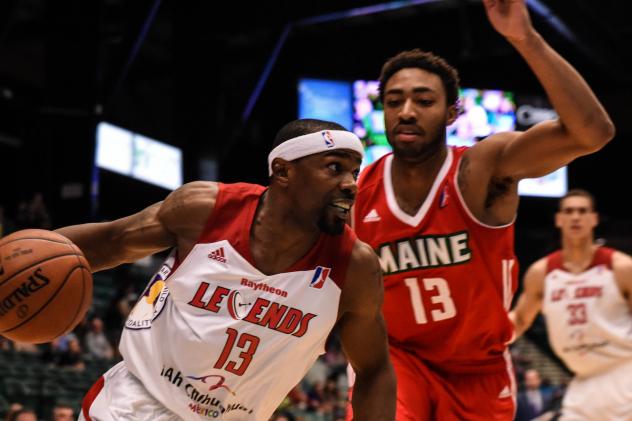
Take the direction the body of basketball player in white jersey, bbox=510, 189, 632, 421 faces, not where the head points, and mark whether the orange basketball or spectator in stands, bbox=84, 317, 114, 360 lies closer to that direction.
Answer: the orange basketball

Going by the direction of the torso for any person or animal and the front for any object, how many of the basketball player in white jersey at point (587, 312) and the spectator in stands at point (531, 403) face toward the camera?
2

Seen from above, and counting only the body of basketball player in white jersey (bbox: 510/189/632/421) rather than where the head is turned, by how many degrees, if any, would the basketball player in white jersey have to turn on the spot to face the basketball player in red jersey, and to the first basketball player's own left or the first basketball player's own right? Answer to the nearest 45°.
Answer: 0° — they already face them

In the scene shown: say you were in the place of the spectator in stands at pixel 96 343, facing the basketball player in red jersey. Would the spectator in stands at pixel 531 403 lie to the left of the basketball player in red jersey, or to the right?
left

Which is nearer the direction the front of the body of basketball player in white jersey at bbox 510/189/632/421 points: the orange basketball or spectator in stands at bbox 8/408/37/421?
the orange basketball

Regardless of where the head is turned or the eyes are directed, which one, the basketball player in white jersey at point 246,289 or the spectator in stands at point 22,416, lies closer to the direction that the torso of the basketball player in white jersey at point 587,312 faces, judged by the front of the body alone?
the basketball player in white jersey

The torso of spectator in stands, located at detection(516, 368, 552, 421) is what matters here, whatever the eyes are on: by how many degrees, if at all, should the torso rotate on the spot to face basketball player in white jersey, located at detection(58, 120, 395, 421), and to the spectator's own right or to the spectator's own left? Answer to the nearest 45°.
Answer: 0° — they already face them

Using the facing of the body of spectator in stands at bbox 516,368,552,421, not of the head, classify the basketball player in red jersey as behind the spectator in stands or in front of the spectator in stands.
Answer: in front

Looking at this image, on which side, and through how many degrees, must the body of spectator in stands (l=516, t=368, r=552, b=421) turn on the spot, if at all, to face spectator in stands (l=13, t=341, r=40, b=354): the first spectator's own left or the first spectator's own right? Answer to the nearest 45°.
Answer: approximately 90° to the first spectator's own right

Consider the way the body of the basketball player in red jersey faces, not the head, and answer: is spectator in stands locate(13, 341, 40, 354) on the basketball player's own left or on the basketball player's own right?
on the basketball player's own right

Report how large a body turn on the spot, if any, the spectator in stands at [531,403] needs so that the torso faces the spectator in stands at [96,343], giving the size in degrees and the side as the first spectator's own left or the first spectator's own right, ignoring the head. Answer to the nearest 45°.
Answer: approximately 90° to the first spectator's own right

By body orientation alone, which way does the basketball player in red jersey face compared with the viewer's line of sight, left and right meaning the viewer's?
facing the viewer and to the left of the viewer
